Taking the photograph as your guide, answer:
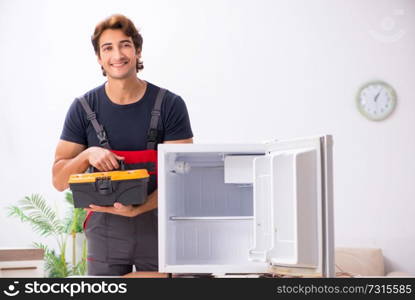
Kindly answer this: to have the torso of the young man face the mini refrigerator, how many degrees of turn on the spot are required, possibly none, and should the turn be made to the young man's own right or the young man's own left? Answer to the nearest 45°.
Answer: approximately 45° to the young man's own left

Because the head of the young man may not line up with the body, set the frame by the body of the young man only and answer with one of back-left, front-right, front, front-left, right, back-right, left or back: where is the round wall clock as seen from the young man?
back-left

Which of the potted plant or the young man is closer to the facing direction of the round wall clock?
the young man

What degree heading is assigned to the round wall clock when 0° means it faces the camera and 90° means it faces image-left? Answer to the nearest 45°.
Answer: approximately 0°

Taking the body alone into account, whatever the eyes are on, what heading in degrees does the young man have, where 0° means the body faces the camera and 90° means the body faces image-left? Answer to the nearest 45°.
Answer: approximately 0°

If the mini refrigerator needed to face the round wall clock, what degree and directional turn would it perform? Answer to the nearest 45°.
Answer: approximately 180°

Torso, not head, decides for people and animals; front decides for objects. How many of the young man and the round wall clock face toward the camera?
2

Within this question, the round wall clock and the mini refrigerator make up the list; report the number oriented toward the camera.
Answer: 2
